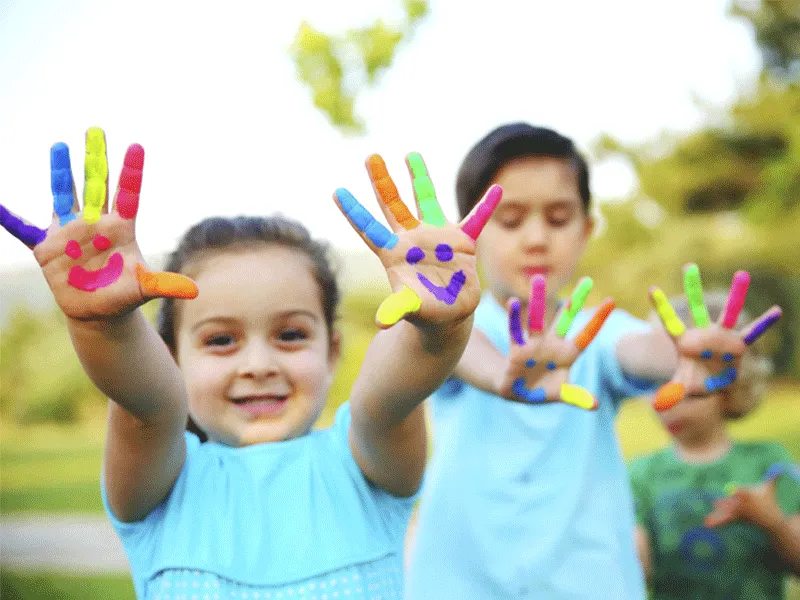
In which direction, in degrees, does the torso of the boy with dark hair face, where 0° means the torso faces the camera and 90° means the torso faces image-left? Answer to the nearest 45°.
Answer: approximately 0°

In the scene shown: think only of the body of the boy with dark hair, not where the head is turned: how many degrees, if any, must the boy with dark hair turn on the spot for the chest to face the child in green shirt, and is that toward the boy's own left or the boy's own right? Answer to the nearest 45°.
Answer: approximately 135° to the boy's own left
